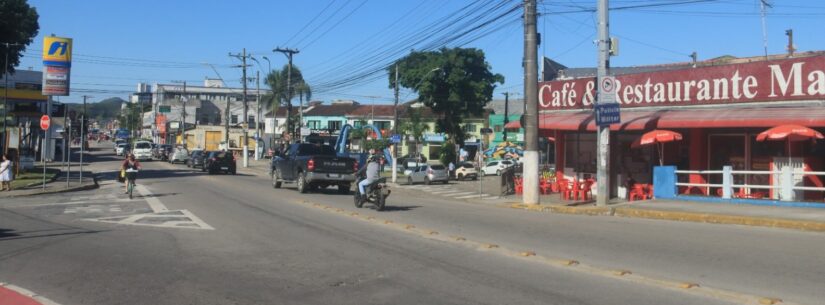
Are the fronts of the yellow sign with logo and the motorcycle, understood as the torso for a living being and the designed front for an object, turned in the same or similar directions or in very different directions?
very different directions

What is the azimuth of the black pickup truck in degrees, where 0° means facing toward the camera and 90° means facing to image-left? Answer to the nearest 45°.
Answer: approximately 135°

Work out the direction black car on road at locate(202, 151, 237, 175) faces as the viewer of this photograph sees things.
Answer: facing away from the viewer and to the left of the viewer

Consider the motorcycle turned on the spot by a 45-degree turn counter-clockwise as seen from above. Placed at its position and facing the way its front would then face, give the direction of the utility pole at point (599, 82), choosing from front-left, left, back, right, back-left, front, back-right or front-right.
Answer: back

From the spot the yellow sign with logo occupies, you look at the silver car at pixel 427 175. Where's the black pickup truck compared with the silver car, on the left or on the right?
right

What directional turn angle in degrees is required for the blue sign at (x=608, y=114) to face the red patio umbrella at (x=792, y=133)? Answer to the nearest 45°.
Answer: approximately 90° to its left

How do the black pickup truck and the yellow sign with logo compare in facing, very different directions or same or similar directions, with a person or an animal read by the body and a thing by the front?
very different directions

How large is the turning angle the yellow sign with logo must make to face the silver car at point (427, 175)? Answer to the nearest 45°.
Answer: approximately 90° to its left

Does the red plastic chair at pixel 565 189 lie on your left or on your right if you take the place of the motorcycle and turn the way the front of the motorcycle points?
on your right
